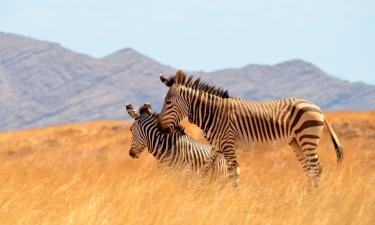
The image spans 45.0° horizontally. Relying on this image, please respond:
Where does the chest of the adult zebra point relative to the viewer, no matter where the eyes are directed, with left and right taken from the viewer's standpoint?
facing to the left of the viewer

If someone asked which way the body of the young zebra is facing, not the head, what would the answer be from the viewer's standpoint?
to the viewer's left

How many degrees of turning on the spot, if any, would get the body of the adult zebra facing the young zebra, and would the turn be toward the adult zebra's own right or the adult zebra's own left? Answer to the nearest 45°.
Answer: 0° — it already faces it

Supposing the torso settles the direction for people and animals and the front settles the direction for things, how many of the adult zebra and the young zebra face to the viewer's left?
2

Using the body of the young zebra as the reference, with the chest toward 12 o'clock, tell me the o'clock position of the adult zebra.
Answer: The adult zebra is roughly at 6 o'clock from the young zebra.
